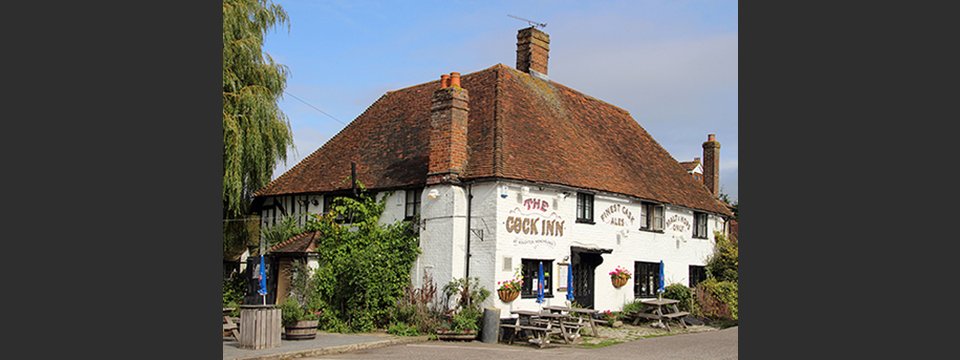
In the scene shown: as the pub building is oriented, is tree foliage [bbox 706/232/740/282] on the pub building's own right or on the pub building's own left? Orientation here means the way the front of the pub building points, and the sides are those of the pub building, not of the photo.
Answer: on the pub building's own left

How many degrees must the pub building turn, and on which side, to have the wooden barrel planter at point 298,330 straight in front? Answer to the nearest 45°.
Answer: approximately 90° to its right

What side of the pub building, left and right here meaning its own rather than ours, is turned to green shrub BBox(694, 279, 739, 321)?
left

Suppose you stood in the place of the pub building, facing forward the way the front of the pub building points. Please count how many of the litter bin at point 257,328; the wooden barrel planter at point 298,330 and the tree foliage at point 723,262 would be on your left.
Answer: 1

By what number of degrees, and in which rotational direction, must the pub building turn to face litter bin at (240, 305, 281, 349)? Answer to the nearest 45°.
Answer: approximately 90° to its right

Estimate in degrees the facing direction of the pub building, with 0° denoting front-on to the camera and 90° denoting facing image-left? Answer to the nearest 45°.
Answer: approximately 315°
